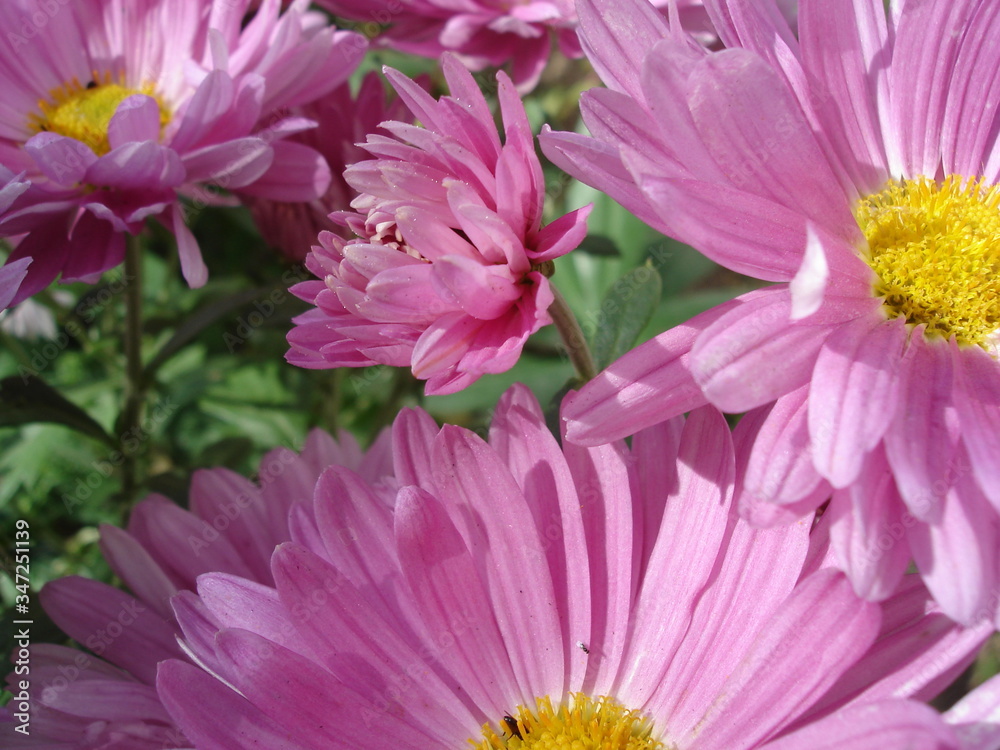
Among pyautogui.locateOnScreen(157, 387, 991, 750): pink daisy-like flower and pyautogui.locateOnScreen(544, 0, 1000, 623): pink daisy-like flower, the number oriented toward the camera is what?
2

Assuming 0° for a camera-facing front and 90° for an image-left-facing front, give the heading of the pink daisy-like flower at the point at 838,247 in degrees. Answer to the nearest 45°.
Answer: approximately 0°

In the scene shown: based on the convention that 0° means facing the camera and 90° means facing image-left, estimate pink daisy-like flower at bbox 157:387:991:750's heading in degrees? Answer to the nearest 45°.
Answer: approximately 0°
